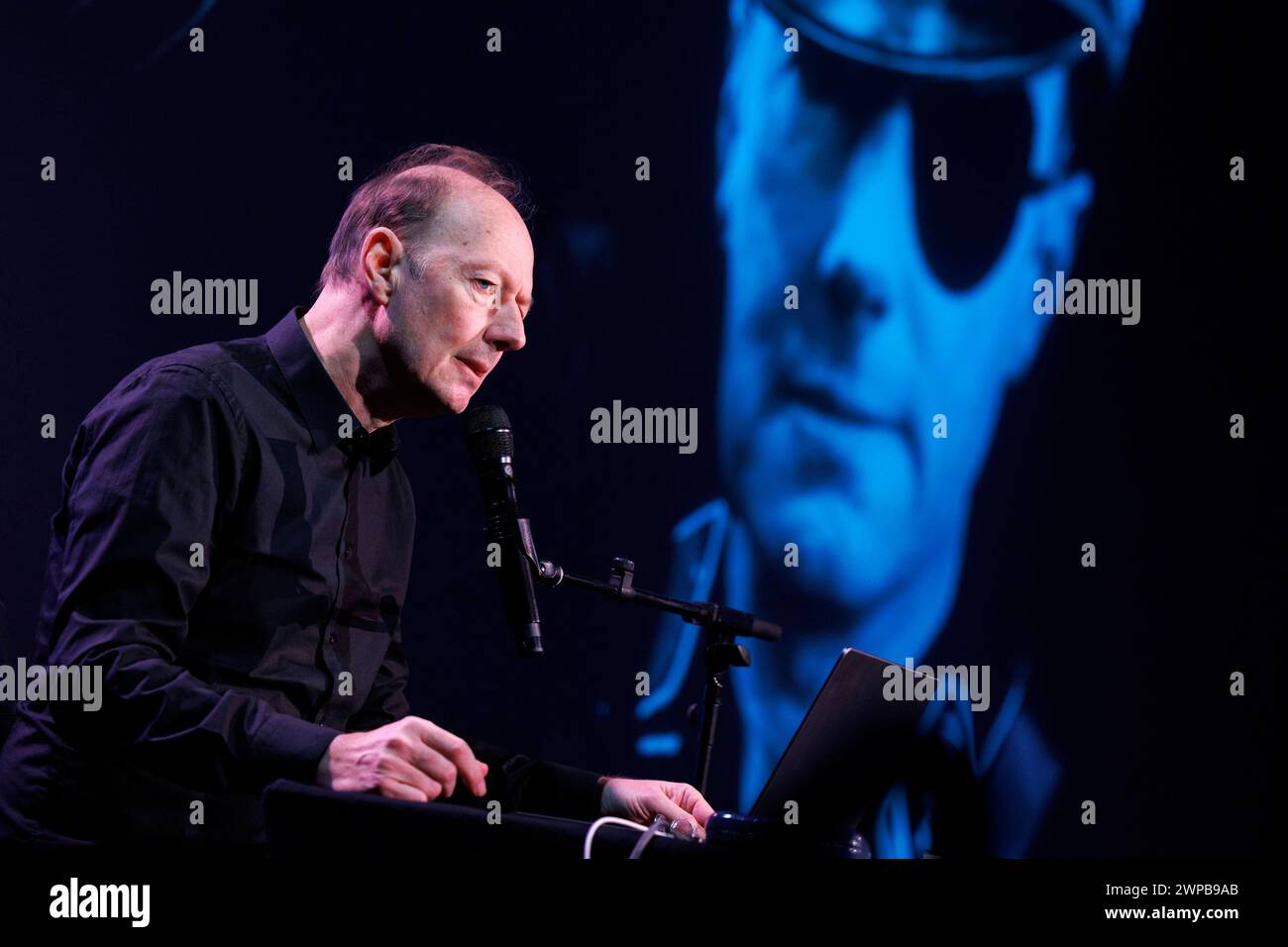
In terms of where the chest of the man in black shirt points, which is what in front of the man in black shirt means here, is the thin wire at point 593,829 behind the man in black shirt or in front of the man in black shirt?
in front

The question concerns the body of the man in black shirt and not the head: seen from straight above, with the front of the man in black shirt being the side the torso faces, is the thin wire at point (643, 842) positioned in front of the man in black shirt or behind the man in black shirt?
in front

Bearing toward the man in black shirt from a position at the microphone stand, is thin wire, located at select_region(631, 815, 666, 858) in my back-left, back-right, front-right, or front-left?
front-left
